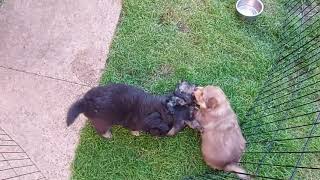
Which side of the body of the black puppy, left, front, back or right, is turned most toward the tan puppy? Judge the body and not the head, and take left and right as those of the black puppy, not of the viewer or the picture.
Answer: front

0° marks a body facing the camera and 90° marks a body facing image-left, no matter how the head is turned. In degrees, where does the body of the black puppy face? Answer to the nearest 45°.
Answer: approximately 270°

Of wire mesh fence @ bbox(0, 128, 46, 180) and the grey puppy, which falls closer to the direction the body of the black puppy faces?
the grey puppy

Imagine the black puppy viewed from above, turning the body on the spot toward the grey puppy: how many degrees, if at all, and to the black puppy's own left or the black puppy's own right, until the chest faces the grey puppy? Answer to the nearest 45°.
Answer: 0° — it already faces it

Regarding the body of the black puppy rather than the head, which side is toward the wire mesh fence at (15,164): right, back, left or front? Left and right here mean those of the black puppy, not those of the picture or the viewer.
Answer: back

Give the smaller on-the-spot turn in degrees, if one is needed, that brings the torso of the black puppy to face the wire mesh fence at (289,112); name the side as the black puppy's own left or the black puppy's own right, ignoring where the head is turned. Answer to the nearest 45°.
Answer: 0° — it already faces it
